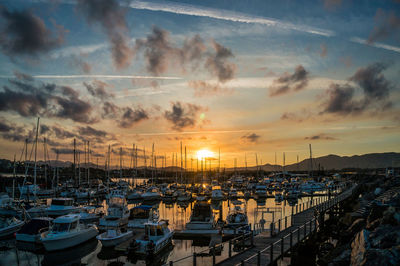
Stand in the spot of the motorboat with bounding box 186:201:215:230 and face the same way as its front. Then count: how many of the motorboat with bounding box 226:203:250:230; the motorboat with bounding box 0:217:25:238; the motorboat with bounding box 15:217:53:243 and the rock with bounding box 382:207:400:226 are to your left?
2

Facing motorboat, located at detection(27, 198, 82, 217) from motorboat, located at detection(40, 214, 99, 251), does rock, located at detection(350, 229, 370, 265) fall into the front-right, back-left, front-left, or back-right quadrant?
back-right
